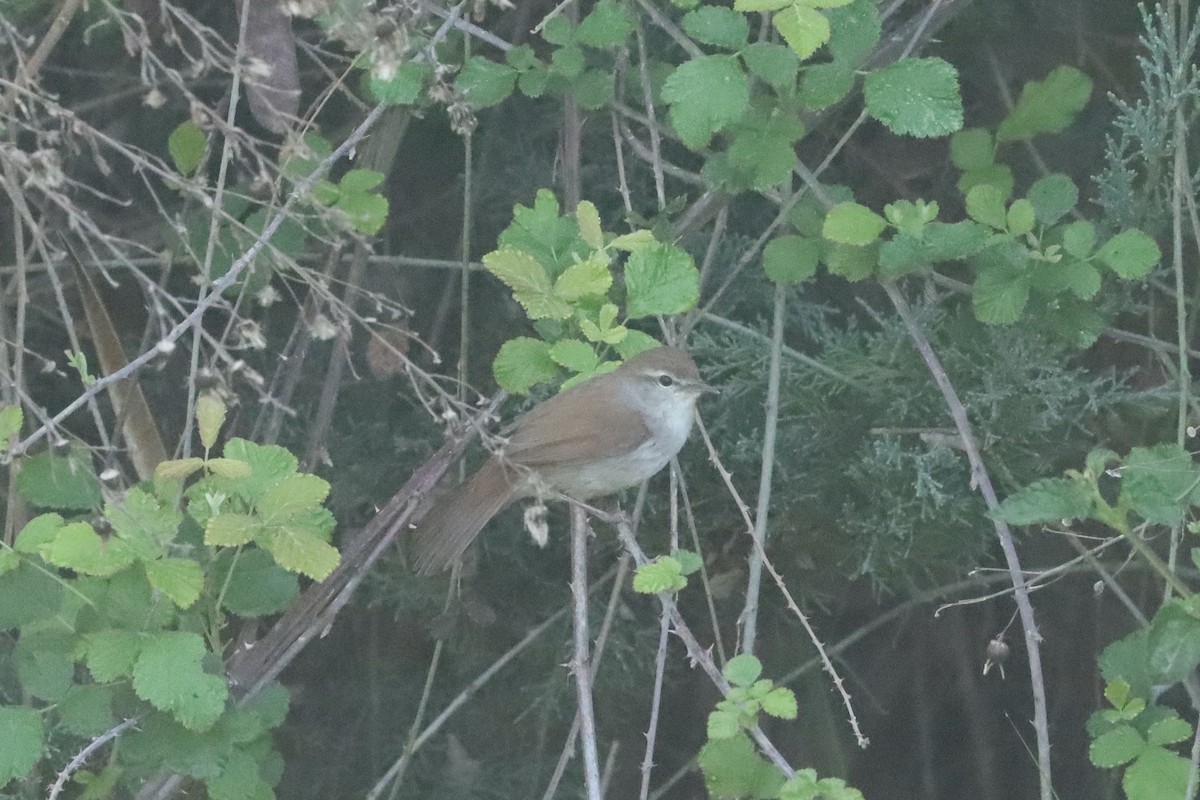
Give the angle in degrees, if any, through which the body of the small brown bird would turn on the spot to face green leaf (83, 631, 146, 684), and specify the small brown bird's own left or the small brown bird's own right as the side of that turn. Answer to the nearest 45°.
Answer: approximately 135° to the small brown bird's own right

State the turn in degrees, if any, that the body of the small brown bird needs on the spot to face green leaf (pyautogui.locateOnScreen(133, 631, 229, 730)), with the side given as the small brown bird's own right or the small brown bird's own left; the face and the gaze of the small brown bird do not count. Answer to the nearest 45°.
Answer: approximately 135° to the small brown bird's own right

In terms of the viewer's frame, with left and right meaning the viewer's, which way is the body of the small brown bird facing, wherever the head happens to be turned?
facing to the right of the viewer
